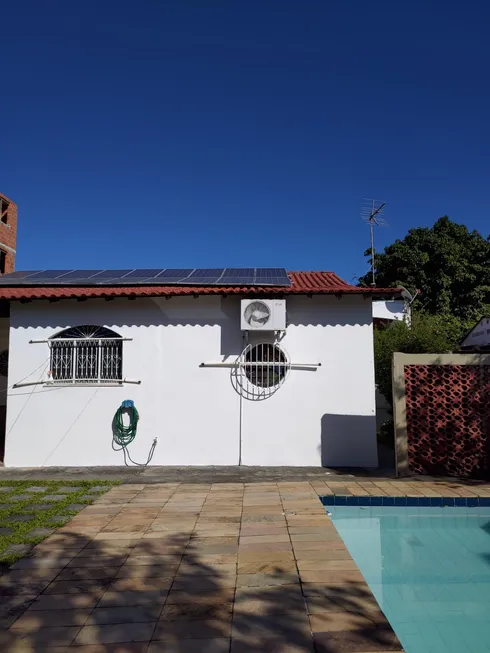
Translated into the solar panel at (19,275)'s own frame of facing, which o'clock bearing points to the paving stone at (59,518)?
The paving stone is roughly at 12 o'clock from the solar panel.

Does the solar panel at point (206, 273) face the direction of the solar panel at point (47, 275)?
no

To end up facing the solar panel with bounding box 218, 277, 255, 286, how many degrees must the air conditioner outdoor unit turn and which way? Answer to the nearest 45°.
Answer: approximately 135° to its right

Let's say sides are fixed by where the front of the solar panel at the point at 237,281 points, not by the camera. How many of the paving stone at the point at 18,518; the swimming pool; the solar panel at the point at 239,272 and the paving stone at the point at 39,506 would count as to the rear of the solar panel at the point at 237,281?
1

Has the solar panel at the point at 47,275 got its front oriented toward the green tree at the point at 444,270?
no

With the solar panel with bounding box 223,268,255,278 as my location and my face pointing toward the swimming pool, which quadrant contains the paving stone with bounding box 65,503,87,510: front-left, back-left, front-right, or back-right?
front-right

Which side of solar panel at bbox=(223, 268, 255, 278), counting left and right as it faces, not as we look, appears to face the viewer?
front

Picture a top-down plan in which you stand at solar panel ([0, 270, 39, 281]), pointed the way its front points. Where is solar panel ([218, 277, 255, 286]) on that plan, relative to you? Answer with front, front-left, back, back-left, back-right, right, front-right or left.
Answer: front-left

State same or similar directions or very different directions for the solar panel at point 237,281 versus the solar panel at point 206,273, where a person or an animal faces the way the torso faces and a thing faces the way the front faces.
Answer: same or similar directions

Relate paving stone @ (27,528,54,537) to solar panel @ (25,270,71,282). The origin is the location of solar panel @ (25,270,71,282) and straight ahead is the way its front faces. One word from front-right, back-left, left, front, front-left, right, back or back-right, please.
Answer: front

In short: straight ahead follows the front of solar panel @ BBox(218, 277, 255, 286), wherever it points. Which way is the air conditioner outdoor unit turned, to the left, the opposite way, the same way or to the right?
the same way

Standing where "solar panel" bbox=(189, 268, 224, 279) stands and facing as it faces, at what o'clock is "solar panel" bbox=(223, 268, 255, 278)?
"solar panel" bbox=(223, 268, 255, 278) is roughly at 9 o'clock from "solar panel" bbox=(189, 268, 224, 279).

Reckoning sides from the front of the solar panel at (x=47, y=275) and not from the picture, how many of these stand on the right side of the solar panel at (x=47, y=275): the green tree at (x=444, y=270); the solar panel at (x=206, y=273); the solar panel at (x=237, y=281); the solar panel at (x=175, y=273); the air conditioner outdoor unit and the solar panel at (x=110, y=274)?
0

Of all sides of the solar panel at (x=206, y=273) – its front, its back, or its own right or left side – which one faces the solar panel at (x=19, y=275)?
right

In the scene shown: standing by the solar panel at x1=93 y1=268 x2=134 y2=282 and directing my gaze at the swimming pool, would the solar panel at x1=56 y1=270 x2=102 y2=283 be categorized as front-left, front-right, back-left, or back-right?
back-right

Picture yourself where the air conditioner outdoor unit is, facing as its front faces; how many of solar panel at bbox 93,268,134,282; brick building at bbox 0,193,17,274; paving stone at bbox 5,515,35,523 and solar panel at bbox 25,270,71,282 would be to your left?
0

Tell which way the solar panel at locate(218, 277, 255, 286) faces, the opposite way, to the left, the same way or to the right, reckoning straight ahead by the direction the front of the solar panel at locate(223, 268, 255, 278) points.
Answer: the same way

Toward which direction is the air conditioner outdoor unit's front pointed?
toward the camera

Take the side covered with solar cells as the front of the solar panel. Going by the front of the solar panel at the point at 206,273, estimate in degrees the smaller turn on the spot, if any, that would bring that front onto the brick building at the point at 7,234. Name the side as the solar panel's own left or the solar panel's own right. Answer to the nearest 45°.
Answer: approximately 135° to the solar panel's own right

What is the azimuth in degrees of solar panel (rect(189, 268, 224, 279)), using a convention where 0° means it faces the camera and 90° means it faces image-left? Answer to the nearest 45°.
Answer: approximately 0°
